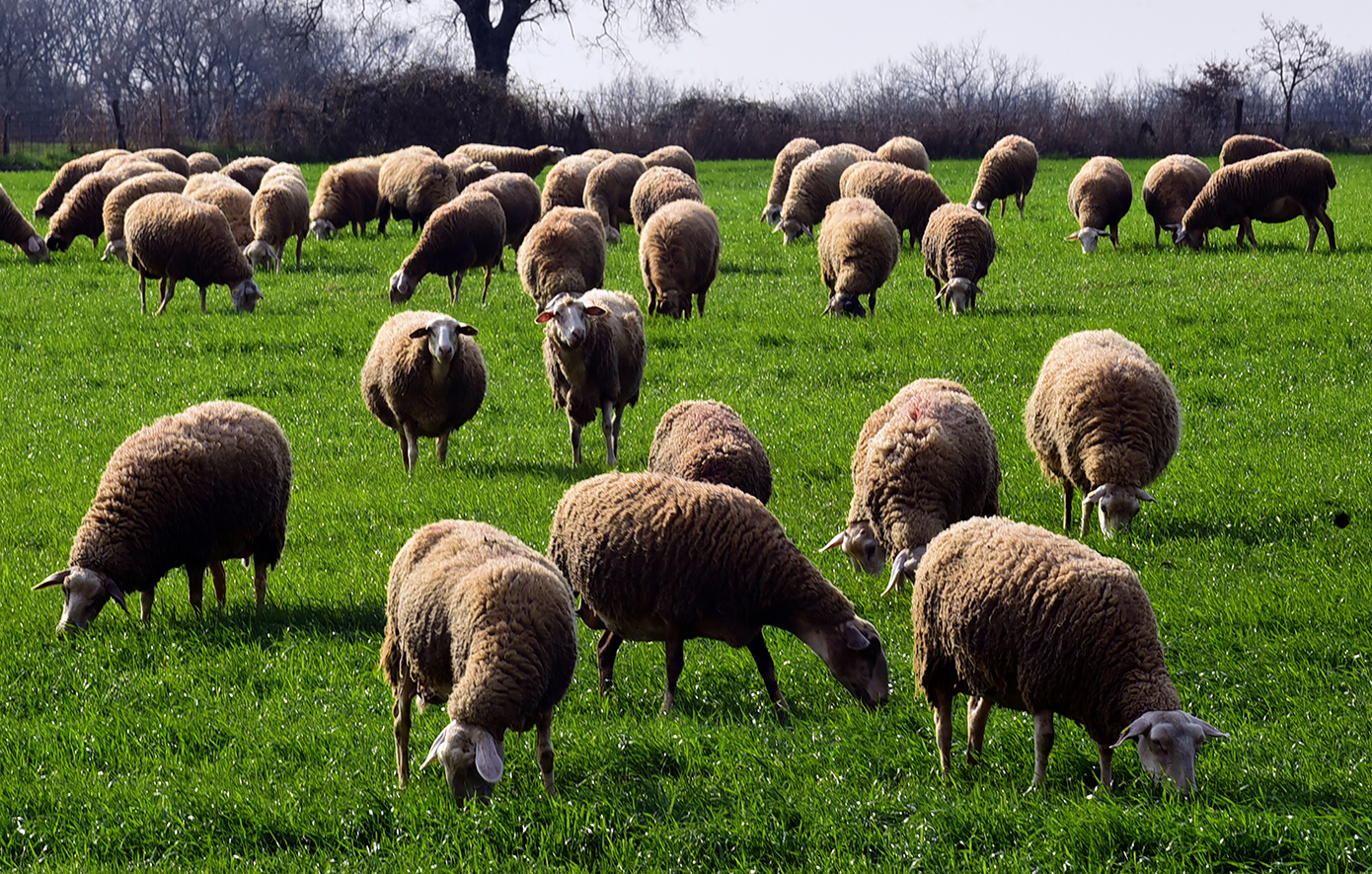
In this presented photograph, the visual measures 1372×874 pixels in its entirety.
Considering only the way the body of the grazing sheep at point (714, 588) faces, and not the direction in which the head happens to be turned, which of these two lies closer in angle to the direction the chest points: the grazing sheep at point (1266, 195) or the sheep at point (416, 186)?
the grazing sheep

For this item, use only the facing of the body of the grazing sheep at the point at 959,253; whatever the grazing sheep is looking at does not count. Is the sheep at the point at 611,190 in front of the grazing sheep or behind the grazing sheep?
behind

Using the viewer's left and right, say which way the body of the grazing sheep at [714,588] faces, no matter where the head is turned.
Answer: facing to the right of the viewer

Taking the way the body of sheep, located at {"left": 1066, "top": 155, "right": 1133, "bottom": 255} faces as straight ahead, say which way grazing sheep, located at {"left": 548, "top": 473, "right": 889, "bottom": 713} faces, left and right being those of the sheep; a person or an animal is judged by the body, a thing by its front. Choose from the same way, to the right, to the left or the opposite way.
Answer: to the left

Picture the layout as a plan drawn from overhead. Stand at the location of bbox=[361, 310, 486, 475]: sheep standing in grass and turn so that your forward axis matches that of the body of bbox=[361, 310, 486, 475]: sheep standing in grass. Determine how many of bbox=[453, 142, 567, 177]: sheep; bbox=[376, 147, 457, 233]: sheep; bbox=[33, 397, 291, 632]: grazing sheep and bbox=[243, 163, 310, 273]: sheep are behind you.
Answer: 3

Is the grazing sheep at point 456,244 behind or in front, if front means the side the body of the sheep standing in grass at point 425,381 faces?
behind

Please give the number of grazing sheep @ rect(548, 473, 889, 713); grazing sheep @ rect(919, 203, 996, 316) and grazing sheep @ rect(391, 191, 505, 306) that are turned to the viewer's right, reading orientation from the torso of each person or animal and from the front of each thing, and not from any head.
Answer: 1

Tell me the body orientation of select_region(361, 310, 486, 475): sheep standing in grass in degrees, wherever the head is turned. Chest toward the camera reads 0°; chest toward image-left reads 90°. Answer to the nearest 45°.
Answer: approximately 0°
